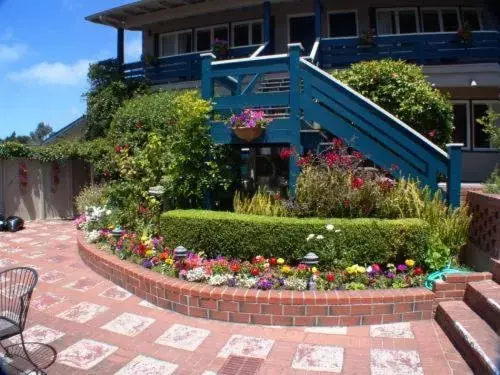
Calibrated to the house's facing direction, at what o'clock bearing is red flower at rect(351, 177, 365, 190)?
The red flower is roughly at 12 o'clock from the house.

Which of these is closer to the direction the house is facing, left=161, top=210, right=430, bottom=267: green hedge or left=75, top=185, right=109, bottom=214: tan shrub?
the green hedge

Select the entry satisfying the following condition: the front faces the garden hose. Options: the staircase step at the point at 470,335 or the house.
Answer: the house

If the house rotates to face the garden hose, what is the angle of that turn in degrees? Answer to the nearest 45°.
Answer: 0° — it already faces it

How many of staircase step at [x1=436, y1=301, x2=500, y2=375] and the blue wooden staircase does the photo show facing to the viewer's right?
1

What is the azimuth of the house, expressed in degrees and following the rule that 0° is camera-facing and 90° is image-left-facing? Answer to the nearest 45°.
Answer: approximately 0°

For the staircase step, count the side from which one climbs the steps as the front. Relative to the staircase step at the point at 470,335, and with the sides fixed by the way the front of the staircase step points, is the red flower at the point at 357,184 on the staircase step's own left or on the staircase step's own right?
on the staircase step's own right

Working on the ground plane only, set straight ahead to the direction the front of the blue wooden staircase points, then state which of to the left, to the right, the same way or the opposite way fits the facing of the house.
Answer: to the right

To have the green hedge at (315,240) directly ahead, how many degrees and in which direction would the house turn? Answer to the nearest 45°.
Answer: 0° — it already faces it

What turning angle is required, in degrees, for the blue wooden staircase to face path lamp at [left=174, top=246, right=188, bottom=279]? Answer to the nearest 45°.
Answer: approximately 135° to its right

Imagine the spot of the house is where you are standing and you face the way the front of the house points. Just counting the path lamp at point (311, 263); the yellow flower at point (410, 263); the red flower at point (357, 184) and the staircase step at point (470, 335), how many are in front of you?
4

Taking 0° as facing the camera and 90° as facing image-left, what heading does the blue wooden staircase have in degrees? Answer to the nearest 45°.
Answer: approximately 270°
